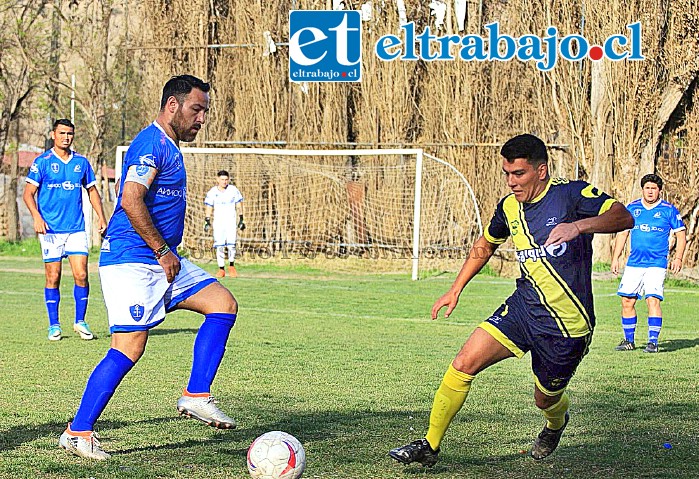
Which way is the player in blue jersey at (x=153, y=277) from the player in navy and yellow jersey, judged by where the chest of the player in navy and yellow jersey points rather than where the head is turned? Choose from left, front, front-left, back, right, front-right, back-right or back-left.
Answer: front-right

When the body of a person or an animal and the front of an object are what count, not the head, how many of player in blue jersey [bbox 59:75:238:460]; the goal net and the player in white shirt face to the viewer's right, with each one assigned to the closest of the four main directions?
1

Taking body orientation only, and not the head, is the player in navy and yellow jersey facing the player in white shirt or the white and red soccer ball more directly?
the white and red soccer ball

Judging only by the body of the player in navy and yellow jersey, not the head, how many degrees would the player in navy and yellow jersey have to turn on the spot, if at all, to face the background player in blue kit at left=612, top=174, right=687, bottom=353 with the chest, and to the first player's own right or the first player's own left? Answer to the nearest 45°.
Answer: approximately 135° to the first player's own right

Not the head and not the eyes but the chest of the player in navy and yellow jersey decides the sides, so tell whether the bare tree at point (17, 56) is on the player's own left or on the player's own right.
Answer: on the player's own right

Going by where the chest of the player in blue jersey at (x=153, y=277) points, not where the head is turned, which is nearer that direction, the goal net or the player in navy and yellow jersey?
the player in navy and yellow jersey

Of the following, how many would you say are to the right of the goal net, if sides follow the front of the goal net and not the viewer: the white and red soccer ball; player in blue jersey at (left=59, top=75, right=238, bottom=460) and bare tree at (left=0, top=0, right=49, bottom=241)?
1

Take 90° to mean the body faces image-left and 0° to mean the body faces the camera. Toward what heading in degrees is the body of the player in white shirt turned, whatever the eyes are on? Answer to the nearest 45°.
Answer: approximately 0°

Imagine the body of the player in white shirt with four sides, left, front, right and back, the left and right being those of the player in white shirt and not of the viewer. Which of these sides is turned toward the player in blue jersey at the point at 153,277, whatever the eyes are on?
front

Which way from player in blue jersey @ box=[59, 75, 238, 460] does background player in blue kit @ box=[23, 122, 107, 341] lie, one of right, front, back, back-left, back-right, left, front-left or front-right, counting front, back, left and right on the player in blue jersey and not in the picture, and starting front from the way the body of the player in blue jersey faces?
left

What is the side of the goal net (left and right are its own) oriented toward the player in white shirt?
front

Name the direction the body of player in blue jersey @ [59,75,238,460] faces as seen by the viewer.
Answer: to the viewer's right
